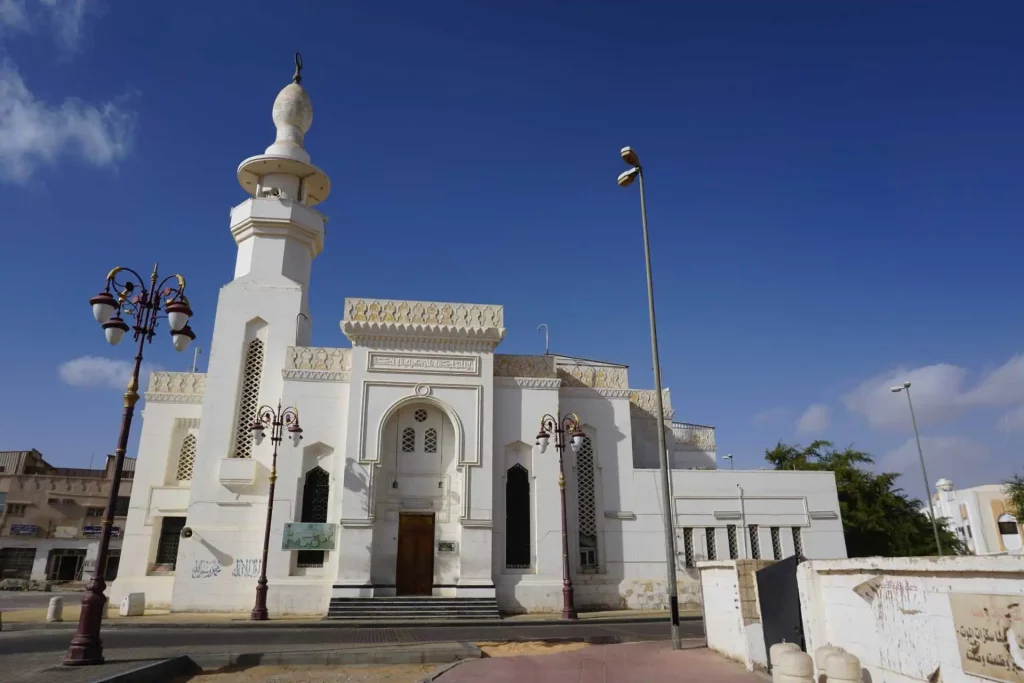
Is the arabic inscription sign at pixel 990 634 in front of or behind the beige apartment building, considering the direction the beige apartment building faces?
in front

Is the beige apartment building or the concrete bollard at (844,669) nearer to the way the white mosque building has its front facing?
the concrete bollard

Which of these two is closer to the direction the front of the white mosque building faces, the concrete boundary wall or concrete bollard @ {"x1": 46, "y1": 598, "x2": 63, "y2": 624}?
the concrete boundary wall

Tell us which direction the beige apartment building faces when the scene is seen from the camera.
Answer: facing the viewer

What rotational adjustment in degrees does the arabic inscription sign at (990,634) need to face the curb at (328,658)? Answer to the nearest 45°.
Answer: approximately 45° to its right

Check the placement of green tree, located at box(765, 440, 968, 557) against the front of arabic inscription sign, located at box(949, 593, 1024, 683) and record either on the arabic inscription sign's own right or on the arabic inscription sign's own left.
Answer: on the arabic inscription sign's own right

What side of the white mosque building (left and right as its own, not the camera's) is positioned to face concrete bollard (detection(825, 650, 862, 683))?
front

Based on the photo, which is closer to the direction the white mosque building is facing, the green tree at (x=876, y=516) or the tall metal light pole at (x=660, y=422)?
the tall metal light pole

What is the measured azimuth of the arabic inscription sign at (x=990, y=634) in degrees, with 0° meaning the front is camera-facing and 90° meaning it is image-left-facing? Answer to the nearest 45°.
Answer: approximately 45°

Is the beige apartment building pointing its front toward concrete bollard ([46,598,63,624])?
yes

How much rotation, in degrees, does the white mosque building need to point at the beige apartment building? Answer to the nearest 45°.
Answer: approximately 135° to its right

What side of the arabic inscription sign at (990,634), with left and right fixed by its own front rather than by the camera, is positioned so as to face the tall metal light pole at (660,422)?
right

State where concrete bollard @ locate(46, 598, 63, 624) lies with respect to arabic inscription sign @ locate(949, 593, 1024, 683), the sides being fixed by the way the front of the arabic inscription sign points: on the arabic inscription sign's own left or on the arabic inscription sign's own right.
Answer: on the arabic inscription sign's own right

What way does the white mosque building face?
toward the camera

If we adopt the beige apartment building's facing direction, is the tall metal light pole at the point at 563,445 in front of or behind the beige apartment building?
in front
